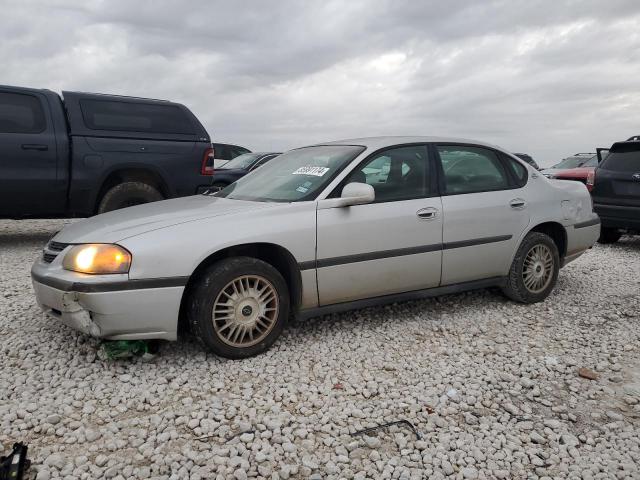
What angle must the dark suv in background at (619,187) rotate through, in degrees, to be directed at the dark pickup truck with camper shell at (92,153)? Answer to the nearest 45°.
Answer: approximately 135° to its left

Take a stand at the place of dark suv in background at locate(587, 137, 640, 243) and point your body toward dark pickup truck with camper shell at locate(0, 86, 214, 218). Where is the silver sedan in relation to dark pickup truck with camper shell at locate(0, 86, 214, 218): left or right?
left

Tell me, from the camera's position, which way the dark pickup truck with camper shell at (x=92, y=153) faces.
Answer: facing to the left of the viewer

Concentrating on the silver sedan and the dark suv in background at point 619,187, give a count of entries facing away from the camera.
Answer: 1

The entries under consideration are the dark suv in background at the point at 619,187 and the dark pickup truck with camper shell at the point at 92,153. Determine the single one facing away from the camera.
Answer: the dark suv in background at the point at 619,187

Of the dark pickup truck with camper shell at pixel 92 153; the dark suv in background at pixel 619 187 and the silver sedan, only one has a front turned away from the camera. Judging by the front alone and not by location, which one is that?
the dark suv in background at pixel 619 187

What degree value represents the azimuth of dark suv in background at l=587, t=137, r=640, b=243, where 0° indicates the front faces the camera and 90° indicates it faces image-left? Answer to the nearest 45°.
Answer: approximately 180°

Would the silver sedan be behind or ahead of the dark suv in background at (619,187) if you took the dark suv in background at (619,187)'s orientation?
behind

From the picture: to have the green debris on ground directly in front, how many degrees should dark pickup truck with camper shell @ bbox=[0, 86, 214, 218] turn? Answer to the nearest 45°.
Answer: approximately 90° to its left

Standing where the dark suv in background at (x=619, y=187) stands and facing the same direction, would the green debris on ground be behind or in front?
behind

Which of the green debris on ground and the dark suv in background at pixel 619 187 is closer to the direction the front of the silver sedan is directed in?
the green debris on ground
